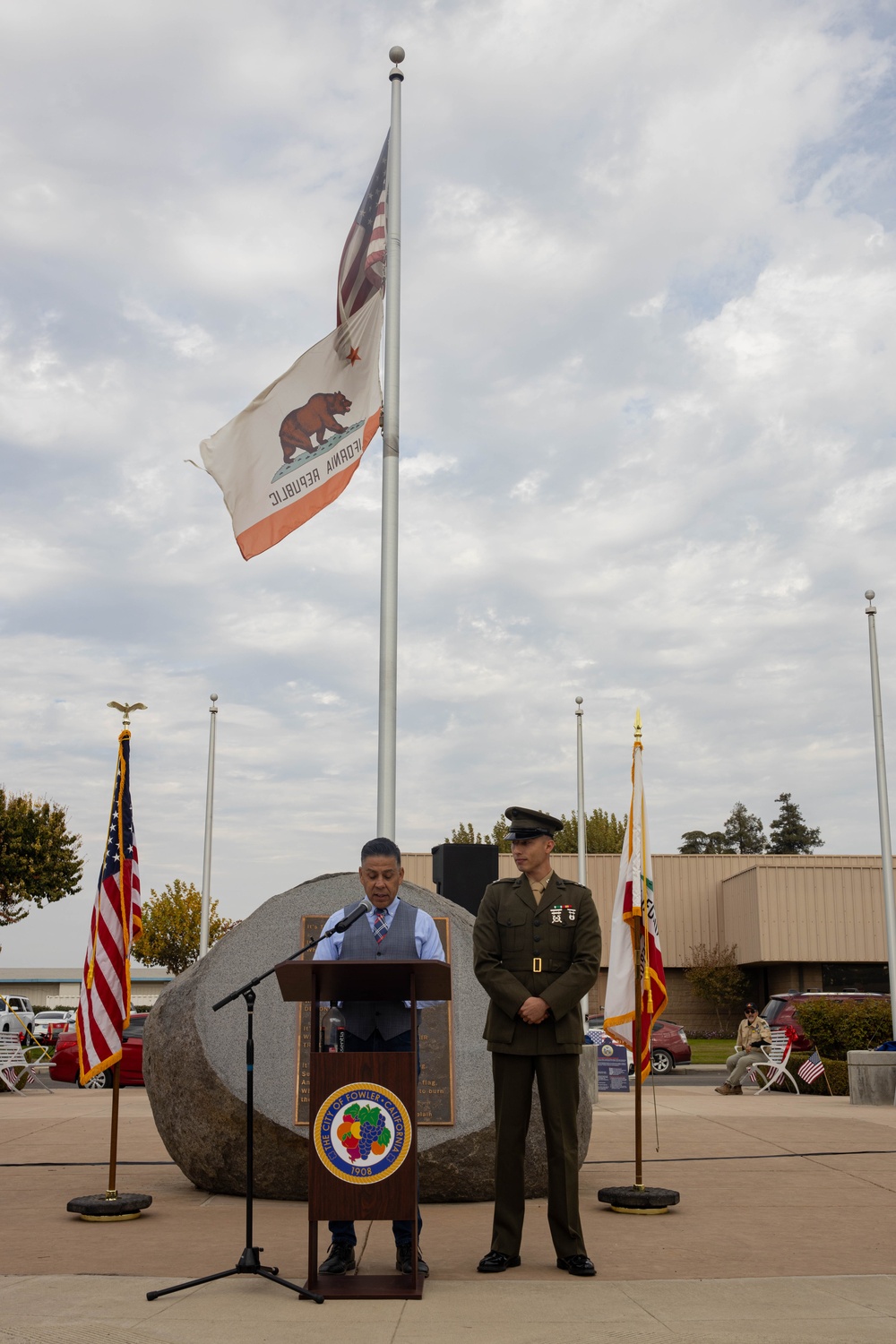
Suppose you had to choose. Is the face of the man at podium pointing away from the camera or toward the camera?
toward the camera

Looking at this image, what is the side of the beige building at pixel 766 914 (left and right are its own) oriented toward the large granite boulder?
front

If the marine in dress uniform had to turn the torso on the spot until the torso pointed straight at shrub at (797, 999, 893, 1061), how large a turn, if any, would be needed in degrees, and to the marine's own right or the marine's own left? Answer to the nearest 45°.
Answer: approximately 180°

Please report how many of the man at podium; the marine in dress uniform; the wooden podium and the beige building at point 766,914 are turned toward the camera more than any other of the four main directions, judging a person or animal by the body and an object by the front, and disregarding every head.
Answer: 4

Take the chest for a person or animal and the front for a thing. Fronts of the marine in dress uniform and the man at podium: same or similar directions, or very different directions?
same or similar directions

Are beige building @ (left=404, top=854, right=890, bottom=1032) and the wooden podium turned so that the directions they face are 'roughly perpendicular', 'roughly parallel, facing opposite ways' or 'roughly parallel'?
roughly parallel

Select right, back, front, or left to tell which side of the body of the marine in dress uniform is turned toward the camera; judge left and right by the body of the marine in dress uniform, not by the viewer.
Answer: front

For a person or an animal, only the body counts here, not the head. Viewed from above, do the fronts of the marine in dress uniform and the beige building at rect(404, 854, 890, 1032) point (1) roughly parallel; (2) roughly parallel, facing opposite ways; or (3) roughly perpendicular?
roughly parallel

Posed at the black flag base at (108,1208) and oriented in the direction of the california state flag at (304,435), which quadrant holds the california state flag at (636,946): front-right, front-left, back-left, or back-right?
front-right

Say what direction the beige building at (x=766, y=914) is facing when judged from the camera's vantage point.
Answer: facing the viewer

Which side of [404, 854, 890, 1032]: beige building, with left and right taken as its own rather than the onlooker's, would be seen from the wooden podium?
front

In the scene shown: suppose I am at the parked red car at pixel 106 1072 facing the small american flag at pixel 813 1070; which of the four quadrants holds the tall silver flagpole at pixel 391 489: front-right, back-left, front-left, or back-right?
front-right
